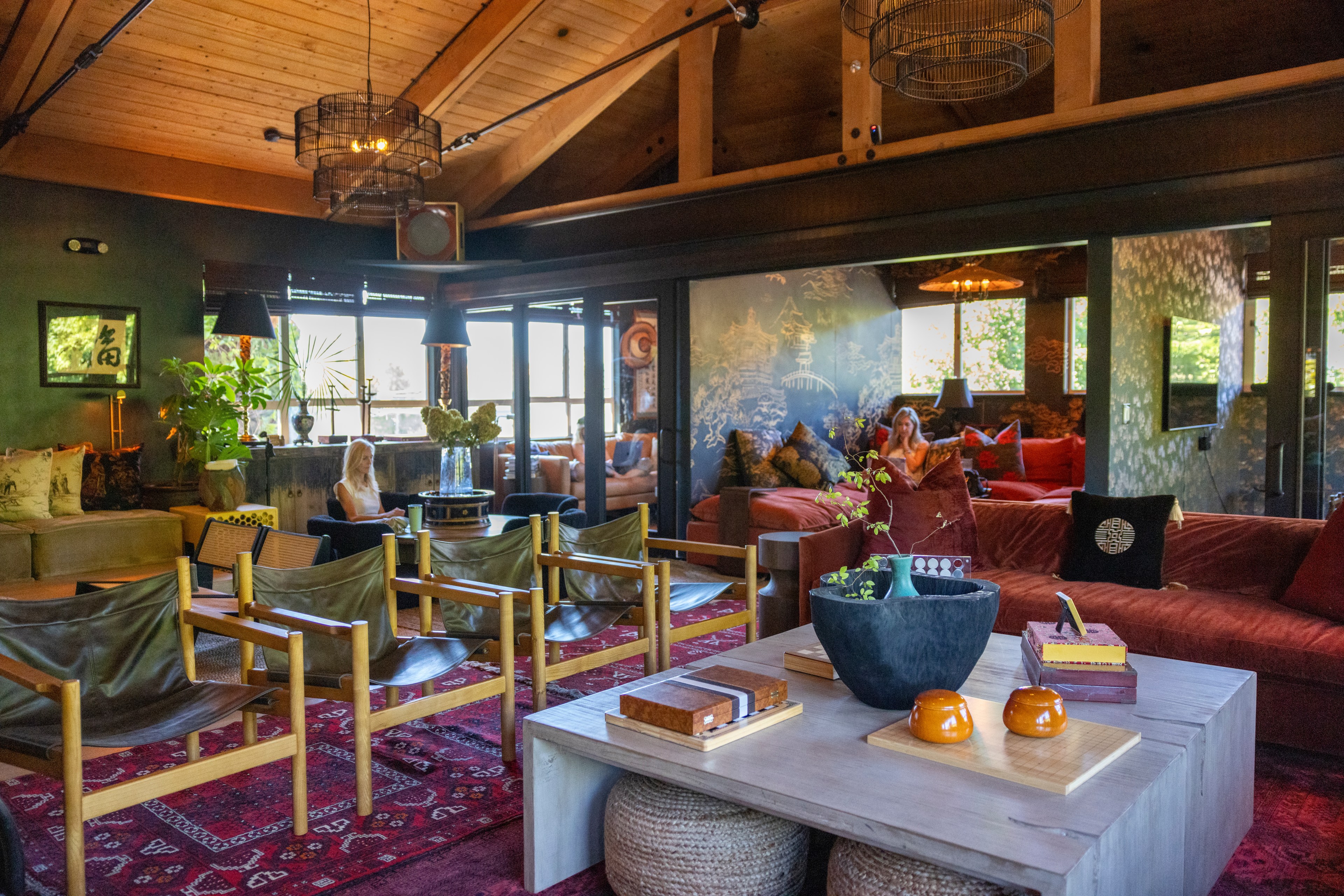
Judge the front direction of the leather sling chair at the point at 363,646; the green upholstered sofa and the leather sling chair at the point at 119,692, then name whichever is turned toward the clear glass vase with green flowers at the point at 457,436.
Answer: the green upholstered sofa

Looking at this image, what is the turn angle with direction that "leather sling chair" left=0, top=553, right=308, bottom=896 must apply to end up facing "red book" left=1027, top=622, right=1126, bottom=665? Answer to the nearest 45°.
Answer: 0° — it already faces it

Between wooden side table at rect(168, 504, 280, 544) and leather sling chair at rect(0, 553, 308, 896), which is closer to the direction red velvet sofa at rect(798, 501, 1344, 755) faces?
the leather sling chair

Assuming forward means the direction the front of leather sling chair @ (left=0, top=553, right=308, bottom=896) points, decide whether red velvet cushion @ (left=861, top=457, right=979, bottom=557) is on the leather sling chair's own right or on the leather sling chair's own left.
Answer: on the leather sling chair's own left

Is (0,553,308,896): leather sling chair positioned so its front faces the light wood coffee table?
yes

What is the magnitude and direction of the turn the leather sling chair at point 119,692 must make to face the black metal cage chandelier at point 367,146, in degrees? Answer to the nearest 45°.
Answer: approximately 90° to its left

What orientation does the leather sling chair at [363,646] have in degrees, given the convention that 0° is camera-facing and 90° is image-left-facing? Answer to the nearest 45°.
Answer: approximately 315°
